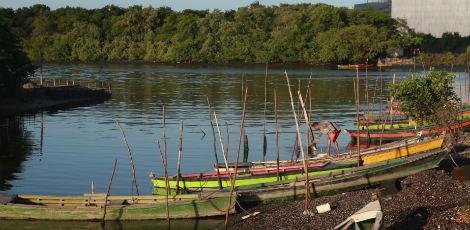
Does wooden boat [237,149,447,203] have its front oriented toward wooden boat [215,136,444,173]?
no

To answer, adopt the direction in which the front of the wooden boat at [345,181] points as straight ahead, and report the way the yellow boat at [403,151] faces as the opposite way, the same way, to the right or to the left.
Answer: the same way

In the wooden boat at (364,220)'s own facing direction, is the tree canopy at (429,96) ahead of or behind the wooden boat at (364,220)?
ahead

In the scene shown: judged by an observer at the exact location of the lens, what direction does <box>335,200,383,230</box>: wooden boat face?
facing away from the viewer and to the right of the viewer

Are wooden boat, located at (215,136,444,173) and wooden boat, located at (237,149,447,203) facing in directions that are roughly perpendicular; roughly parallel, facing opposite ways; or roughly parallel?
roughly parallel
